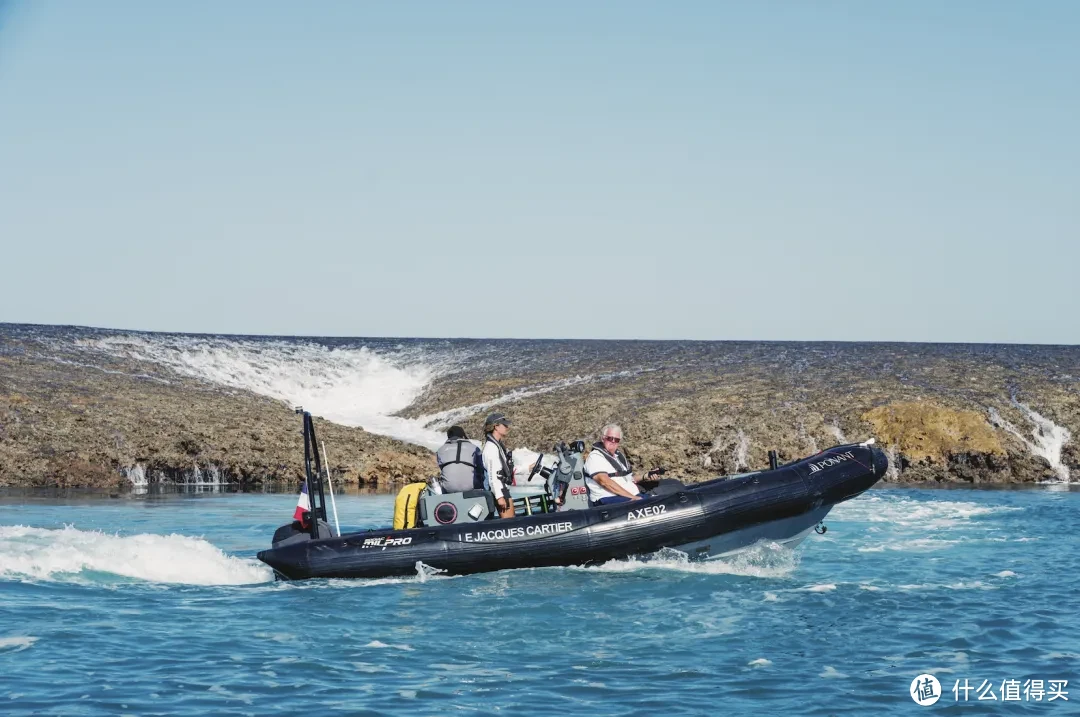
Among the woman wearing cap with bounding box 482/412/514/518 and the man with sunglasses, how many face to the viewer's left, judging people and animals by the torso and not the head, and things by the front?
0

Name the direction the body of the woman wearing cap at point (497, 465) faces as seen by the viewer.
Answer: to the viewer's right

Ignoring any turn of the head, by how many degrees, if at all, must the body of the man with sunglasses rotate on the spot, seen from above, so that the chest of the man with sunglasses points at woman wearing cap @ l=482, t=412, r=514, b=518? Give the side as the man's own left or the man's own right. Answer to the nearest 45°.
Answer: approximately 135° to the man's own right

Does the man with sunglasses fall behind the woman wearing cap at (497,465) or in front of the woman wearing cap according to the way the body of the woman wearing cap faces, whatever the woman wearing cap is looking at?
in front

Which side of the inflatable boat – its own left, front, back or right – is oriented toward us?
right

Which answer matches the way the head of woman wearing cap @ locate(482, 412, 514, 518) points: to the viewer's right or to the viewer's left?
to the viewer's right

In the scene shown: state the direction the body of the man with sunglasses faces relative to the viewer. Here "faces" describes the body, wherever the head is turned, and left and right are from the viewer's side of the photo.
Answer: facing the viewer and to the right of the viewer
